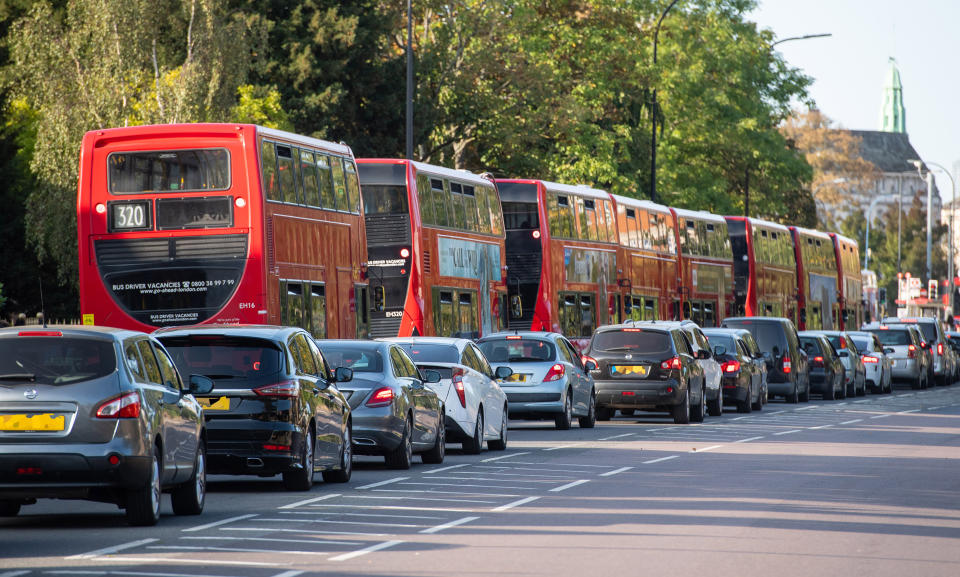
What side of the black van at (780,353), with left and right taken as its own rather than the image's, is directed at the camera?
back

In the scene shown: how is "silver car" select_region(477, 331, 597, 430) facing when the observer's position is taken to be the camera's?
facing away from the viewer and to the right of the viewer

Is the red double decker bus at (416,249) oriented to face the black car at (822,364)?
yes

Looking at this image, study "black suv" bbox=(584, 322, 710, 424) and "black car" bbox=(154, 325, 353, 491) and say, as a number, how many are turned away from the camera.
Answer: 2

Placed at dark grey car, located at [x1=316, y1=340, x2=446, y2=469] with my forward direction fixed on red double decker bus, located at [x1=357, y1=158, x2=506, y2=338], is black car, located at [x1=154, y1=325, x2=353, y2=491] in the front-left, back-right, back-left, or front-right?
back-left

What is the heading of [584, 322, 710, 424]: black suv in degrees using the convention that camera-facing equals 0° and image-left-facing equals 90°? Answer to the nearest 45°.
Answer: approximately 180°

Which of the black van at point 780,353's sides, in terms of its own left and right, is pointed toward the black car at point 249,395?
back

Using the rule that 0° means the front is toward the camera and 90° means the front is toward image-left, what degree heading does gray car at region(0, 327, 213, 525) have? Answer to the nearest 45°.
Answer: approximately 180°

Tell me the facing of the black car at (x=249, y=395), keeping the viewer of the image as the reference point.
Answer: facing away from the viewer

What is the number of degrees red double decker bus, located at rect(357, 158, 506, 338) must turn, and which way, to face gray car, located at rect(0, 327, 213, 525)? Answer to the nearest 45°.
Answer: approximately 135° to its right
